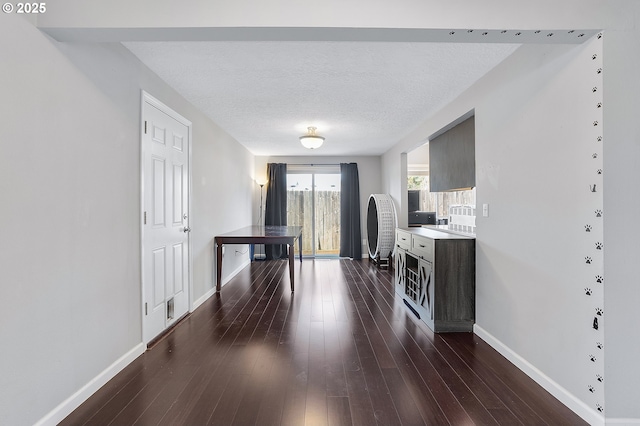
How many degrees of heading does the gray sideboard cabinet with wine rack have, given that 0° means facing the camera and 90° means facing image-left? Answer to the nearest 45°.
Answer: approximately 90°

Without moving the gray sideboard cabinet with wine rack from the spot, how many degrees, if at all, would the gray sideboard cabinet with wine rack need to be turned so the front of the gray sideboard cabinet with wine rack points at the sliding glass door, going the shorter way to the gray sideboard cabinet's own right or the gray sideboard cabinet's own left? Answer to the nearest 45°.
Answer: approximately 45° to the gray sideboard cabinet's own right
